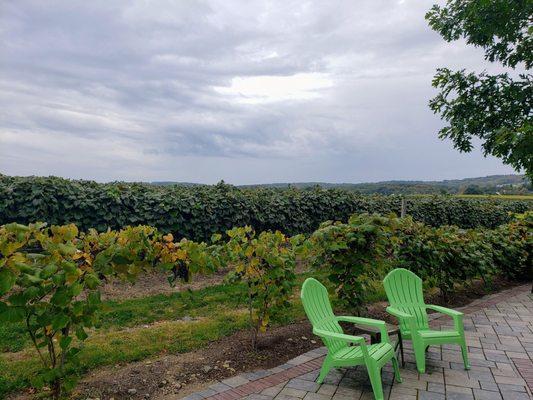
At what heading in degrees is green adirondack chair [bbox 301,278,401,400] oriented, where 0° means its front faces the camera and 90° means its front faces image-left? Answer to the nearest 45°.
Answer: approximately 315°

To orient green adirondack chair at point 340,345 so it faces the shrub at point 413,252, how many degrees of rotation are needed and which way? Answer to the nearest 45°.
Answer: approximately 135° to its left

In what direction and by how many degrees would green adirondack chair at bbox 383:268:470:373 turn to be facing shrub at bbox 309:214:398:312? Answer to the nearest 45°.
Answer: approximately 180°

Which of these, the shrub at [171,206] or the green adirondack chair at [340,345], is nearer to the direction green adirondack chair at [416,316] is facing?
the green adirondack chair

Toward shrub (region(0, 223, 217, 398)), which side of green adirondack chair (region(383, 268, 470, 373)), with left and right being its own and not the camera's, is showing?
right

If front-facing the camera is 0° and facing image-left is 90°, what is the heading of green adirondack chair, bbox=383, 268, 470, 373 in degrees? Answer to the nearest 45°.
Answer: approximately 315°

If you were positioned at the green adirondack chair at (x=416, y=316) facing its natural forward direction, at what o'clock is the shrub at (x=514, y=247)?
The shrub is roughly at 8 o'clock from the green adirondack chair.

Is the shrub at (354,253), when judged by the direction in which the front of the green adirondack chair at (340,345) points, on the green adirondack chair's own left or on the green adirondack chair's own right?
on the green adirondack chair's own left

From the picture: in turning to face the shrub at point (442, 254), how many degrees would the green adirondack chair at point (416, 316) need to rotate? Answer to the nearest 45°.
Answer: approximately 135° to its left

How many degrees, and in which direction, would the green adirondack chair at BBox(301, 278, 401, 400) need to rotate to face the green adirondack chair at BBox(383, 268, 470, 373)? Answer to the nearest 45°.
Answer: approximately 90° to its left
